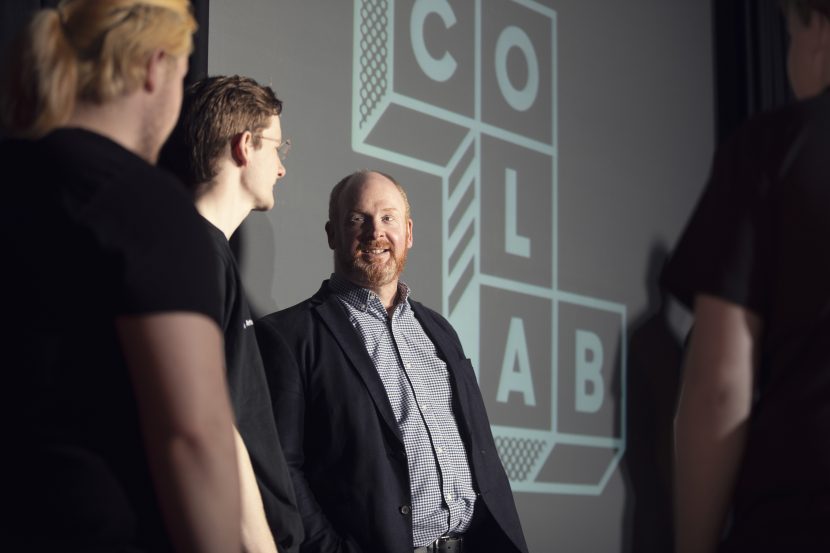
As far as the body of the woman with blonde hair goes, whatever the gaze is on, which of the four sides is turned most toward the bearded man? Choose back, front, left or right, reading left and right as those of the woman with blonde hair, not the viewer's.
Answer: front

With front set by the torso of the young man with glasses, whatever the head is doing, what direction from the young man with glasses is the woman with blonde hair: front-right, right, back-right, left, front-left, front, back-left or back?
right

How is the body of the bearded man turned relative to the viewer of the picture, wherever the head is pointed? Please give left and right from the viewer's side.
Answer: facing the viewer and to the right of the viewer

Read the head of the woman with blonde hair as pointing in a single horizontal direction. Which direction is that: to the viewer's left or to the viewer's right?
to the viewer's right

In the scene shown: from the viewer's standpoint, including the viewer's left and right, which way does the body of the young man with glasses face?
facing to the right of the viewer

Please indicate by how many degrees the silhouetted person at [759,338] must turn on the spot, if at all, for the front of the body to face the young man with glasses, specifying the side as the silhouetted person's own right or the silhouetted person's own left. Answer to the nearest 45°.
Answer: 0° — they already face them

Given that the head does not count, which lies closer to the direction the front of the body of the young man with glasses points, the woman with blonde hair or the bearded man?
the bearded man

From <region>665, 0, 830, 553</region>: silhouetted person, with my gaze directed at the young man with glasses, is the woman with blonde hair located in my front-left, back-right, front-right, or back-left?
front-left

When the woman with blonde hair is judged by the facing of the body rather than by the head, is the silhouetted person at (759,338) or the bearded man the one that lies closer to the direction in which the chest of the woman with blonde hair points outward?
the bearded man

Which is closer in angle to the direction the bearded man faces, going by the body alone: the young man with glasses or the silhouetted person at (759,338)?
the silhouetted person

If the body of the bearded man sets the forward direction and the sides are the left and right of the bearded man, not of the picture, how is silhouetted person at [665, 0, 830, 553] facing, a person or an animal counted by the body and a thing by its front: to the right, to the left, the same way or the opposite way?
the opposite way

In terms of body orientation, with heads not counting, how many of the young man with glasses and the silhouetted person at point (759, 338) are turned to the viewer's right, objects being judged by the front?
1

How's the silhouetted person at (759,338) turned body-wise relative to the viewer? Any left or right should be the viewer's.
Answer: facing away from the viewer and to the left of the viewer

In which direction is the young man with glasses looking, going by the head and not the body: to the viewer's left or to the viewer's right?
to the viewer's right

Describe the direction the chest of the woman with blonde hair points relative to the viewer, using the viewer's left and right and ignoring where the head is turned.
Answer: facing away from the viewer and to the right of the viewer

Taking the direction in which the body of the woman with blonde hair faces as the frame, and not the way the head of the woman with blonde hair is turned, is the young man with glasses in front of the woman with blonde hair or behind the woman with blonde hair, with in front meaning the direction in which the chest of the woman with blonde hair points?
in front
